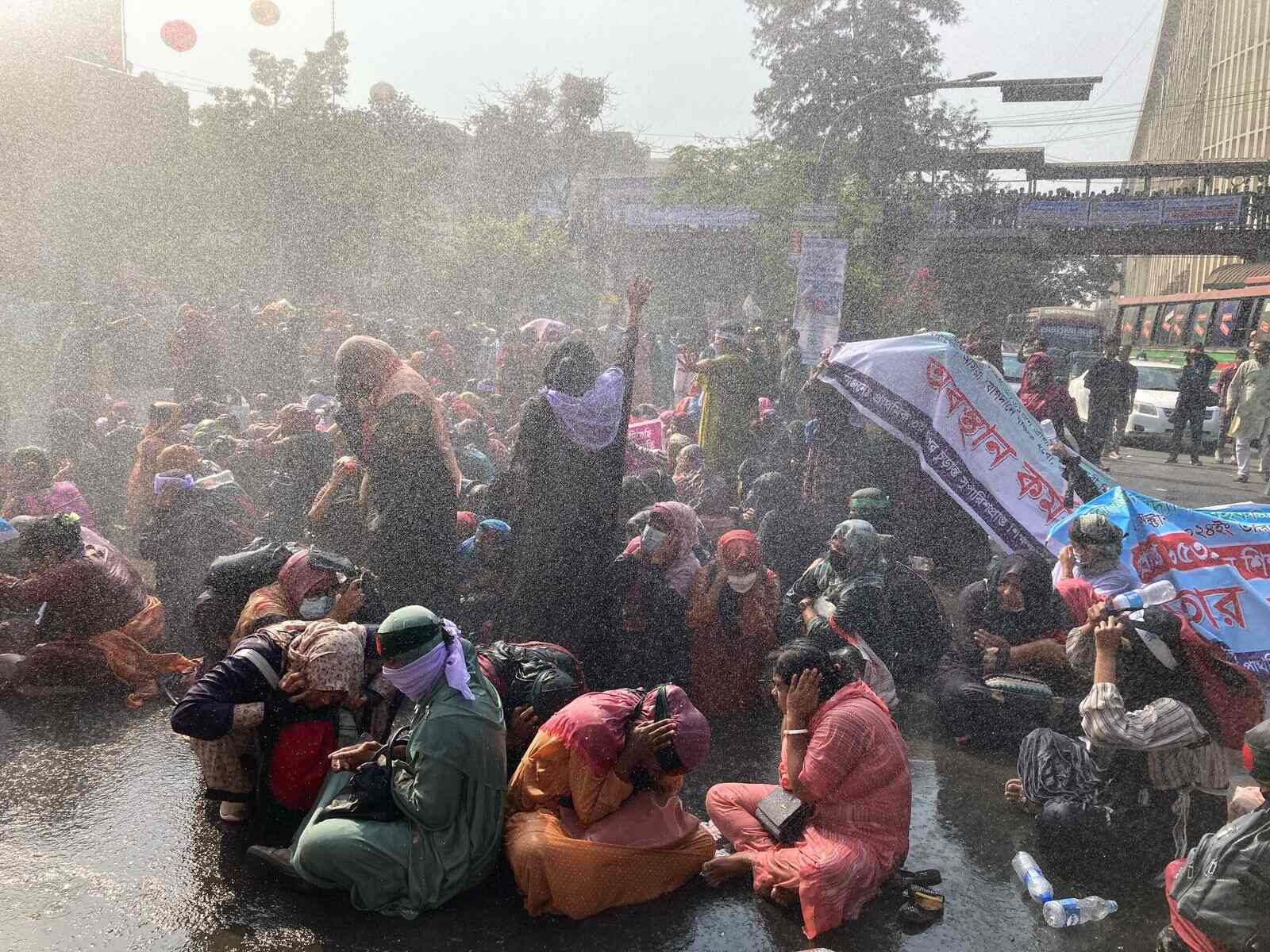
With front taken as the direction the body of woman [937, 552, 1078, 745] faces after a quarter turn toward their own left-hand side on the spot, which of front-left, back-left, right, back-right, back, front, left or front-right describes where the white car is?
left

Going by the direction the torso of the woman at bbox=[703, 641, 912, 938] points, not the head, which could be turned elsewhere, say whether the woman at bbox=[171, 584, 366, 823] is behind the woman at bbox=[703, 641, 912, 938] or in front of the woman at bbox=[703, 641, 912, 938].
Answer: in front

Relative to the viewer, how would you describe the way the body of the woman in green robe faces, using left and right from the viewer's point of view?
facing to the left of the viewer

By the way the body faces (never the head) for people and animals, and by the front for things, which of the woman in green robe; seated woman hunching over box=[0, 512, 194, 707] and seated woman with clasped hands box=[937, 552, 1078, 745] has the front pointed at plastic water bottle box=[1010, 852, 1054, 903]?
seated woman with clasped hands box=[937, 552, 1078, 745]

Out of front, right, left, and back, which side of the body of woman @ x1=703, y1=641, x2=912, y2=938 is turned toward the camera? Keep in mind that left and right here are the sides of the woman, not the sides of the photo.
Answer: left

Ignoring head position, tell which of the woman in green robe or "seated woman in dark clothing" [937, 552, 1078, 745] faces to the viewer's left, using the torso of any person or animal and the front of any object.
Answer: the woman in green robe

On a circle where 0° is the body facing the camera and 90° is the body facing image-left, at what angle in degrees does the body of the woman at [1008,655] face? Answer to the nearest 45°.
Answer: approximately 0°

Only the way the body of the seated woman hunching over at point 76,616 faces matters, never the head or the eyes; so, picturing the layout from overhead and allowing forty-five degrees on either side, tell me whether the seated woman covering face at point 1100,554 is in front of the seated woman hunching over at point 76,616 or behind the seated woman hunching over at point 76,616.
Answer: behind

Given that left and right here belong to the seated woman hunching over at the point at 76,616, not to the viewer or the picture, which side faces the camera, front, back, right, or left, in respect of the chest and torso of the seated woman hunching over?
left

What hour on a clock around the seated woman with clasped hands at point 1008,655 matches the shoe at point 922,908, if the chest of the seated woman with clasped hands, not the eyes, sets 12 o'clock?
The shoe is roughly at 12 o'clock from the seated woman with clasped hands.

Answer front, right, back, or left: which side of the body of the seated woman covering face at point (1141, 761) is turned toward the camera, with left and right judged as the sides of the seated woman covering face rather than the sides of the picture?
left
